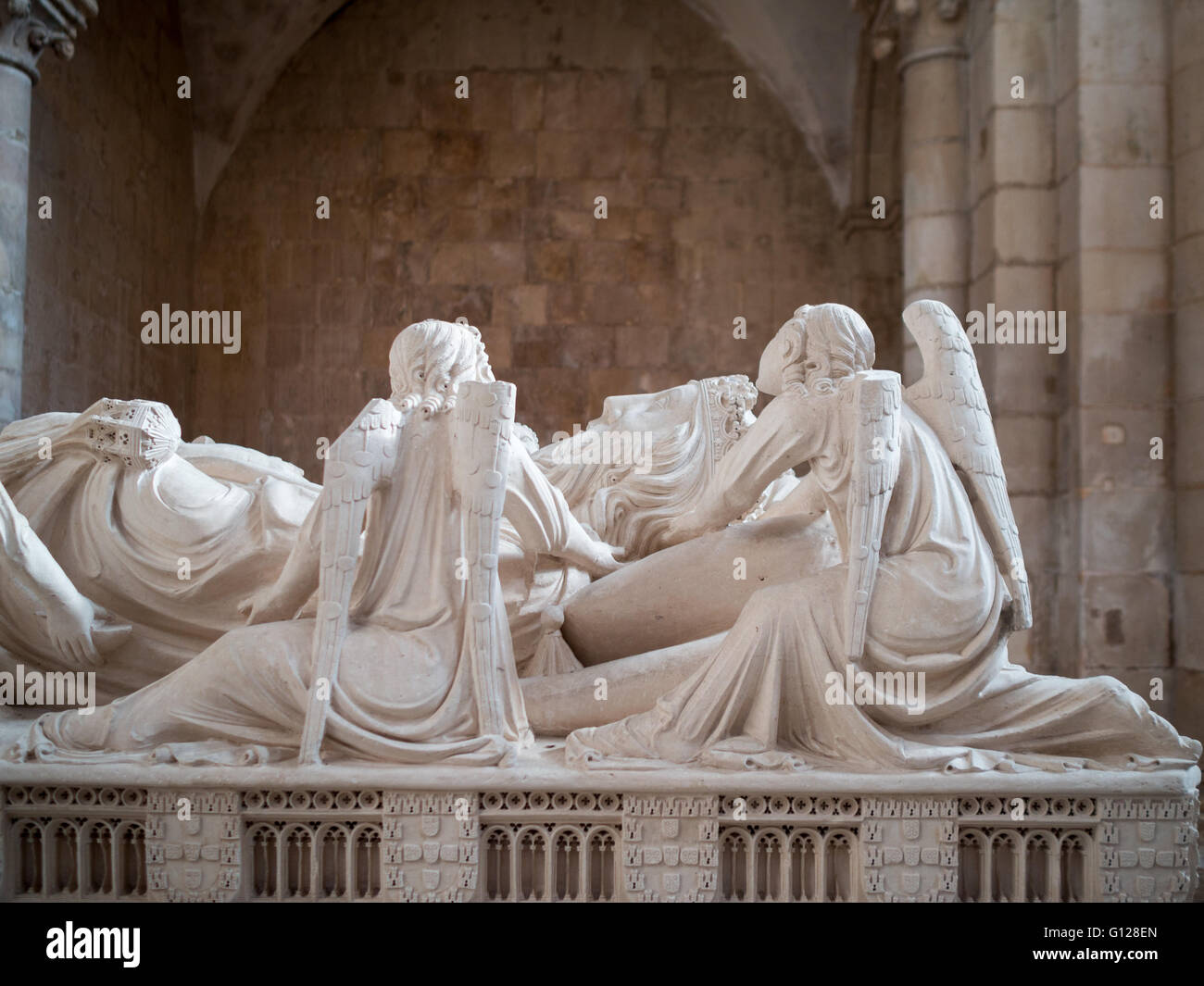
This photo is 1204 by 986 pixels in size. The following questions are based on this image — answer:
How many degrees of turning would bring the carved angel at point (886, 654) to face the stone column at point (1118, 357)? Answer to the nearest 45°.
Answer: approximately 45° to its right

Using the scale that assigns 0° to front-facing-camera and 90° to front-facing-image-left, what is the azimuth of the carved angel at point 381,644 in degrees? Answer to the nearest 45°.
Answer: approximately 180°

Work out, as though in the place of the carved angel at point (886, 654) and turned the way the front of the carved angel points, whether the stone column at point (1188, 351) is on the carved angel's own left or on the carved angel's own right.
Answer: on the carved angel's own right

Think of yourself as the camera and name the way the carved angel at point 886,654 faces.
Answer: facing away from the viewer and to the left of the viewer

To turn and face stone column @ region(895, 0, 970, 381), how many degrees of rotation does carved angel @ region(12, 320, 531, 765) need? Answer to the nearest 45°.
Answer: approximately 45° to its right
